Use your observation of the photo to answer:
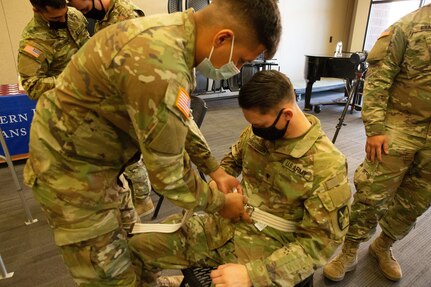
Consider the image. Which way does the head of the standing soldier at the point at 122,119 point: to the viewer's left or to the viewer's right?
to the viewer's right

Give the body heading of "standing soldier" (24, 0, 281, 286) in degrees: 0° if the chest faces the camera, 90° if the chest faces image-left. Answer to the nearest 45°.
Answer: approximately 270°
